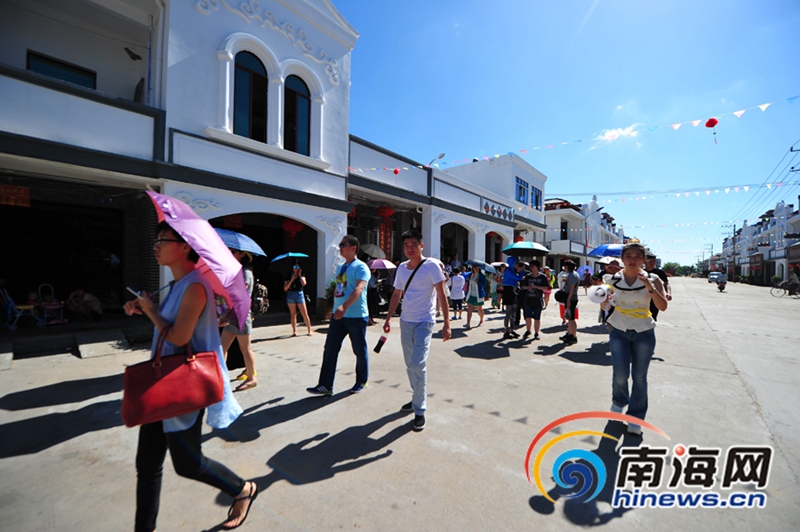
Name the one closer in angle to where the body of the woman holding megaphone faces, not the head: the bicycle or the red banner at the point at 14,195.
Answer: the red banner

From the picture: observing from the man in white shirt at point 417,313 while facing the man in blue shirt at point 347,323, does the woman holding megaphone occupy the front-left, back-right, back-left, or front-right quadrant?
back-right

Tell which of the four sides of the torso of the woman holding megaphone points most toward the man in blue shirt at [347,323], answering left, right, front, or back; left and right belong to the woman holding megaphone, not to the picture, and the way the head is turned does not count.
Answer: right

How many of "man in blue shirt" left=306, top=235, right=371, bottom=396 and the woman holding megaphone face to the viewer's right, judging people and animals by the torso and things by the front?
0

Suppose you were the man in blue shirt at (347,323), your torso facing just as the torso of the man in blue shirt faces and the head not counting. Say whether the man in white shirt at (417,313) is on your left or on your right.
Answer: on your left

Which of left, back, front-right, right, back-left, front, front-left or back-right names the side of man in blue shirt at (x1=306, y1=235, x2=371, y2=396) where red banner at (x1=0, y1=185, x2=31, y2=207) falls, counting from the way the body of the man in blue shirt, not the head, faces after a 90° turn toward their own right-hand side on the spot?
front

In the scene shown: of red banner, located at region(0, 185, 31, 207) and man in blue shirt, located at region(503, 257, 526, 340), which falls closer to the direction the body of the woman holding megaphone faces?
the red banner

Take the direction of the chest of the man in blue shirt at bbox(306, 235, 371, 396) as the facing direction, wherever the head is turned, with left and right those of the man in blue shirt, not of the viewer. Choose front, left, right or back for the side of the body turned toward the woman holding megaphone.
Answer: left

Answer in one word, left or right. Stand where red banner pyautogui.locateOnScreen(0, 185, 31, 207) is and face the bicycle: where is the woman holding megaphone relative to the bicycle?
right

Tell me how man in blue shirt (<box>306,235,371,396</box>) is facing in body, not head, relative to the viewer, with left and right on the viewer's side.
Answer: facing the viewer and to the left of the viewer

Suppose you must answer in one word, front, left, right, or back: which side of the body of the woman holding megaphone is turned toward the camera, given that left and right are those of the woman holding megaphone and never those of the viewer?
front

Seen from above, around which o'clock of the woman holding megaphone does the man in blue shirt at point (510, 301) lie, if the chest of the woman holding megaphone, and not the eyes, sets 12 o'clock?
The man in blue shirt is roughly at 5 o'clock from the woman holding megaphone.

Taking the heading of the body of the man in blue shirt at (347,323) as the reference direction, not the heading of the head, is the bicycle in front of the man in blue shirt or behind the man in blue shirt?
behind

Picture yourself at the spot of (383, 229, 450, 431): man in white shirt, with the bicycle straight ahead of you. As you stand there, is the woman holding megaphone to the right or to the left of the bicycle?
right
